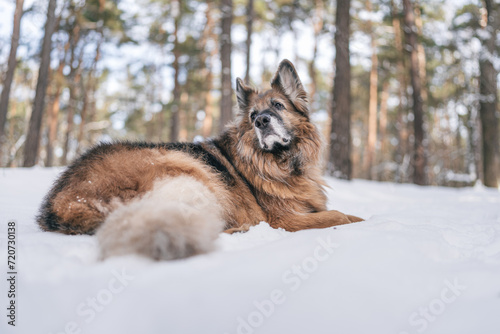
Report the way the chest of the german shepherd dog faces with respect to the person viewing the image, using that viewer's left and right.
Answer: facing to the right of the viewer
